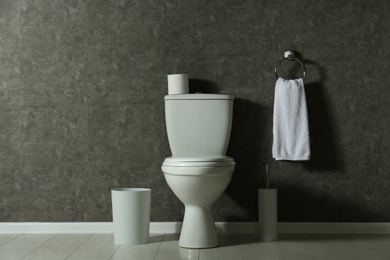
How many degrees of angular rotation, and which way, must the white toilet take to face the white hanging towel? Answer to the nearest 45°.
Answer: approximately 90° to its left

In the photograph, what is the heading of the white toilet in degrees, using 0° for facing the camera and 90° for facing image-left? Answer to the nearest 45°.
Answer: approximately 0°
